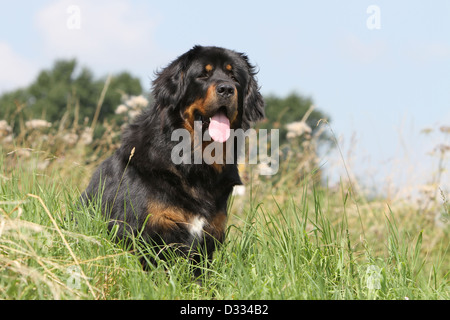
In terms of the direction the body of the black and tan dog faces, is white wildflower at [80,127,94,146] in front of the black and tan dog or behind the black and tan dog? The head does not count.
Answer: behind

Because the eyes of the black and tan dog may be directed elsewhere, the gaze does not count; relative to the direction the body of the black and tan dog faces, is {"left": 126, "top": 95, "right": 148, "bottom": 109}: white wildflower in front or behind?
behind

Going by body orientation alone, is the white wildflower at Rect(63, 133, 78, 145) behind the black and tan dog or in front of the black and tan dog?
behind
